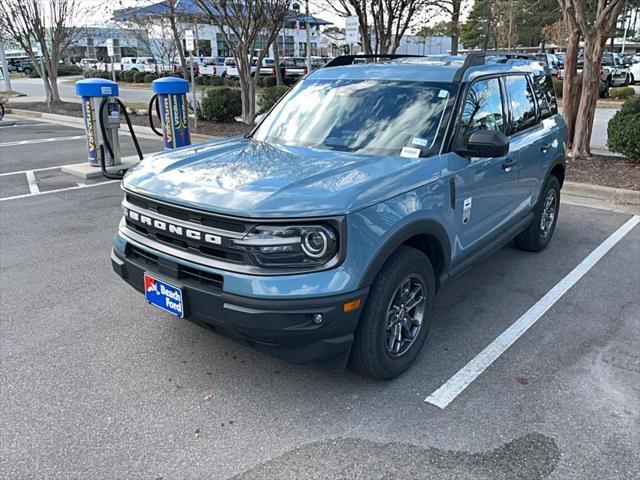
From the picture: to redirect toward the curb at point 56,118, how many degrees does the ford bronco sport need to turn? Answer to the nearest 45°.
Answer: approximately 90° to its right

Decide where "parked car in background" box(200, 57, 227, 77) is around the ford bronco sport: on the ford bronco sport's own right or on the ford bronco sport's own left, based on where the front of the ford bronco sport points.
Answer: on the ford bronco sport's own right

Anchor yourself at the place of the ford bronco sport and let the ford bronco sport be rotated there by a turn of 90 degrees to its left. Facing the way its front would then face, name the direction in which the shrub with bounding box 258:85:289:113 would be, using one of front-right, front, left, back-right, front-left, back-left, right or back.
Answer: back-left

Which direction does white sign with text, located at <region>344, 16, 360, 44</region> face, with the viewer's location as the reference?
facing the viewer

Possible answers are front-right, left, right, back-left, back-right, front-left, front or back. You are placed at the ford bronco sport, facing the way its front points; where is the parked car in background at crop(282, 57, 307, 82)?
back-right

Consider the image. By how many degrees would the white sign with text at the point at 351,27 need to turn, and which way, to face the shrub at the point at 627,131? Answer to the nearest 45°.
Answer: approximately 45° to its left

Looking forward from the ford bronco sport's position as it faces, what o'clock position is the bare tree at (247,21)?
The bare tree is roughly at 4 o'clock from the ford bronco sport.

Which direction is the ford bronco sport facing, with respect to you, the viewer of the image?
facing the viewer and to the left of the viewer

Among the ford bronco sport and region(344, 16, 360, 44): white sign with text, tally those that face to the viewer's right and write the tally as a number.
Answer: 0

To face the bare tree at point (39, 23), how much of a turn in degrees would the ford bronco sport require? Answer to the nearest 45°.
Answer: approximately 90° to its right

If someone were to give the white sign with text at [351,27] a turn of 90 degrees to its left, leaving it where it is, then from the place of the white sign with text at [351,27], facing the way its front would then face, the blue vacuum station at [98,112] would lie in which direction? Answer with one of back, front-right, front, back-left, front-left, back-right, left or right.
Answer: back-right
